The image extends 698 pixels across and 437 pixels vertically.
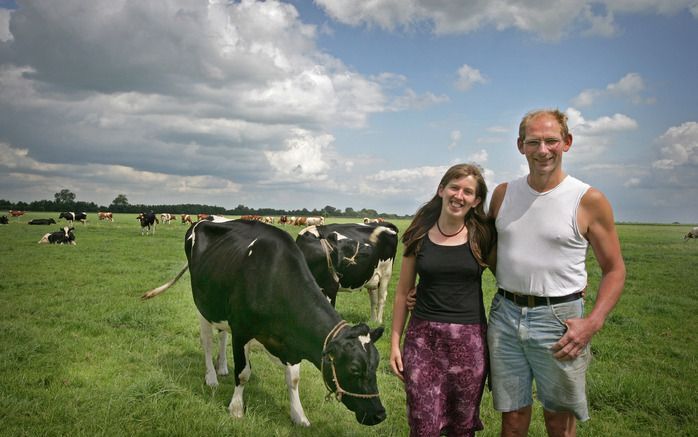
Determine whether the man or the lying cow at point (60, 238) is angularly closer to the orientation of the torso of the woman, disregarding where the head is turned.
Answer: the man

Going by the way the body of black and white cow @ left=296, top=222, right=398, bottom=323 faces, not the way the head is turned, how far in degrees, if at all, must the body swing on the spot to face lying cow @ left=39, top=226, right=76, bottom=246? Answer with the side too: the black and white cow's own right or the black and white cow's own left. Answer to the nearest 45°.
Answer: approximately 45° to the black and white cow's own right

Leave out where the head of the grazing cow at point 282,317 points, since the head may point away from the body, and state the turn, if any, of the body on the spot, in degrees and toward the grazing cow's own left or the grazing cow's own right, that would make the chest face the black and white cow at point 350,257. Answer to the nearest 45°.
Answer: approximately 135° to the grazing cow's own left

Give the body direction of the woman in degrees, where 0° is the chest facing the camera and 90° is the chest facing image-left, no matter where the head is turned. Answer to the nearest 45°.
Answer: approximately 0°

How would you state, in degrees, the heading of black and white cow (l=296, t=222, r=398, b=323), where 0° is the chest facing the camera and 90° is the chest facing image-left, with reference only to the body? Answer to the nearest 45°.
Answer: approximately 90°

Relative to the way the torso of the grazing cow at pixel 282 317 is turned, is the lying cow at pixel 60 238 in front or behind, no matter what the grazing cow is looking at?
behind

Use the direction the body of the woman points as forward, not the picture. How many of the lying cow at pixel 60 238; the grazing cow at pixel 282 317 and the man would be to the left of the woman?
1

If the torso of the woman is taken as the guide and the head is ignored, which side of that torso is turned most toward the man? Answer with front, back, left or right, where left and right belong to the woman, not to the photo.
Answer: left

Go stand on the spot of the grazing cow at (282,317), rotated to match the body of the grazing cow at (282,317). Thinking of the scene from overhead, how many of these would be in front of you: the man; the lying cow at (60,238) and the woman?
2

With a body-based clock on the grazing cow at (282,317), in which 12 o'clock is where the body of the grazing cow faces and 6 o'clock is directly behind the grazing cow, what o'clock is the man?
The man is roughly at 12 o'clock from the grazing cow.

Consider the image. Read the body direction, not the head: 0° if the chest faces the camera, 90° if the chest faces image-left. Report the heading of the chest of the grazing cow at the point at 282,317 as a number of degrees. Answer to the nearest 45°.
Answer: approximately 315°
